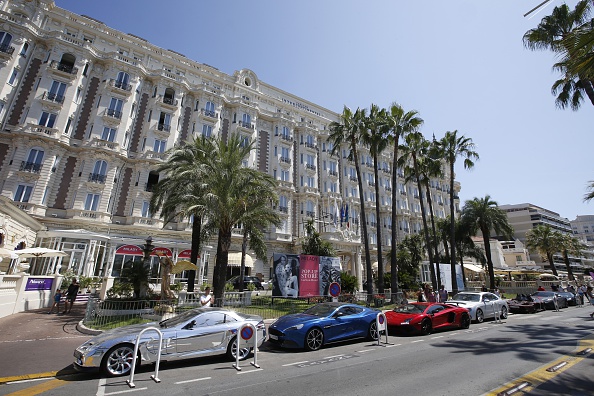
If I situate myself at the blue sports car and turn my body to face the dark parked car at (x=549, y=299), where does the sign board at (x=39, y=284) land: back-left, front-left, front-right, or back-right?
back-left

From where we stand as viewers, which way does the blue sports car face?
facing the viewer and to the left of the viewer

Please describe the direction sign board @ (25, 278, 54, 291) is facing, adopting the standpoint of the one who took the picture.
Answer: facing the viewer

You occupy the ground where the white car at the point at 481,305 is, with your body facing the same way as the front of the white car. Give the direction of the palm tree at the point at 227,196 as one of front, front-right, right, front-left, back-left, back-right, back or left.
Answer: front

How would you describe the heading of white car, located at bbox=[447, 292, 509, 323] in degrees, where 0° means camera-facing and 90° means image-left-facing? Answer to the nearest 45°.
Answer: approximately 45°

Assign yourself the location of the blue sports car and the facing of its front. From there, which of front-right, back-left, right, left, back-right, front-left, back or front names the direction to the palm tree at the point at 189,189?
right

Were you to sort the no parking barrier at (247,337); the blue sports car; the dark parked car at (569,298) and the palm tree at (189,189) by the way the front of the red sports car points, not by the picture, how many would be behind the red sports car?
1

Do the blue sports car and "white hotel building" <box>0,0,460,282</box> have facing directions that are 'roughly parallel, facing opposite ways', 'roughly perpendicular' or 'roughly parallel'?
roughly perpendicular

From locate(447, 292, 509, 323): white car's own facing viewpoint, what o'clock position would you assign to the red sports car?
The red sports car is roughly at 11 o'clock from the white car.

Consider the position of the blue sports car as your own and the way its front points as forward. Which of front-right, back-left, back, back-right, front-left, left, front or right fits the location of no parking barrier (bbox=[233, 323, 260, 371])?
front

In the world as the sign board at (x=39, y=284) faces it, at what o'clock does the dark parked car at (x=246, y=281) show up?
The dark parked car is roughly at 9 o'clock from the sign board.

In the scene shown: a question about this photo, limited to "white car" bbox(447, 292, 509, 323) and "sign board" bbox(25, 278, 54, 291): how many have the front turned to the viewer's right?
0

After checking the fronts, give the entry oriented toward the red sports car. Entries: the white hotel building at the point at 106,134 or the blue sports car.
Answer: the white hotel building

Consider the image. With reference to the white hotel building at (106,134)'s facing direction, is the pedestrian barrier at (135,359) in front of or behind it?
in front

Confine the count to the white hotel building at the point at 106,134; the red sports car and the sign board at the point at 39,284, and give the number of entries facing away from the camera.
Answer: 0

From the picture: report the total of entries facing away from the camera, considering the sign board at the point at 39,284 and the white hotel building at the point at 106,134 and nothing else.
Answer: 0
